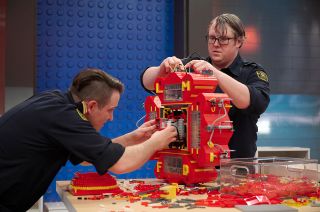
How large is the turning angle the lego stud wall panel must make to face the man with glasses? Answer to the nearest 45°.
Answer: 0° — it already faces them

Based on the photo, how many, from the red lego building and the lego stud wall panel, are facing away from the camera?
0

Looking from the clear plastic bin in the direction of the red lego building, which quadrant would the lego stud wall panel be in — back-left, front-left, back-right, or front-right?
front-right

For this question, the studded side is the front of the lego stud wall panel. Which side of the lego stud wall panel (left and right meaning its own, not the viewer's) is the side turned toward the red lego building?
front

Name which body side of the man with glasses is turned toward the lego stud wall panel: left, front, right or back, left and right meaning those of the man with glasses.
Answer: right

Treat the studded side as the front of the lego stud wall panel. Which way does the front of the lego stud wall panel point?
toward the camera

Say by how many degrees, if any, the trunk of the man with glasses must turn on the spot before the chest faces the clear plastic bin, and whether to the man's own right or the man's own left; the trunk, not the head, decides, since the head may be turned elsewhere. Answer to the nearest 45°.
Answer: approximately 45° to the man's own left

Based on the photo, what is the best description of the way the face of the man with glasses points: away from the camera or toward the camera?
toward the camera

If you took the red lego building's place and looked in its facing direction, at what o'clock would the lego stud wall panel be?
The lego stud wall panel is roughly at 4 o'clock from the red lego building.

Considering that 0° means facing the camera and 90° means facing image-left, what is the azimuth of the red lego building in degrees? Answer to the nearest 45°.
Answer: approximately 45°

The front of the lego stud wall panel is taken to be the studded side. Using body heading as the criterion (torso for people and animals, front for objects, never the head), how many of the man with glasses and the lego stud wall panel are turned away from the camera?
0

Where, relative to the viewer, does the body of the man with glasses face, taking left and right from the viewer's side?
facing the viewer and to the left of the viewer
